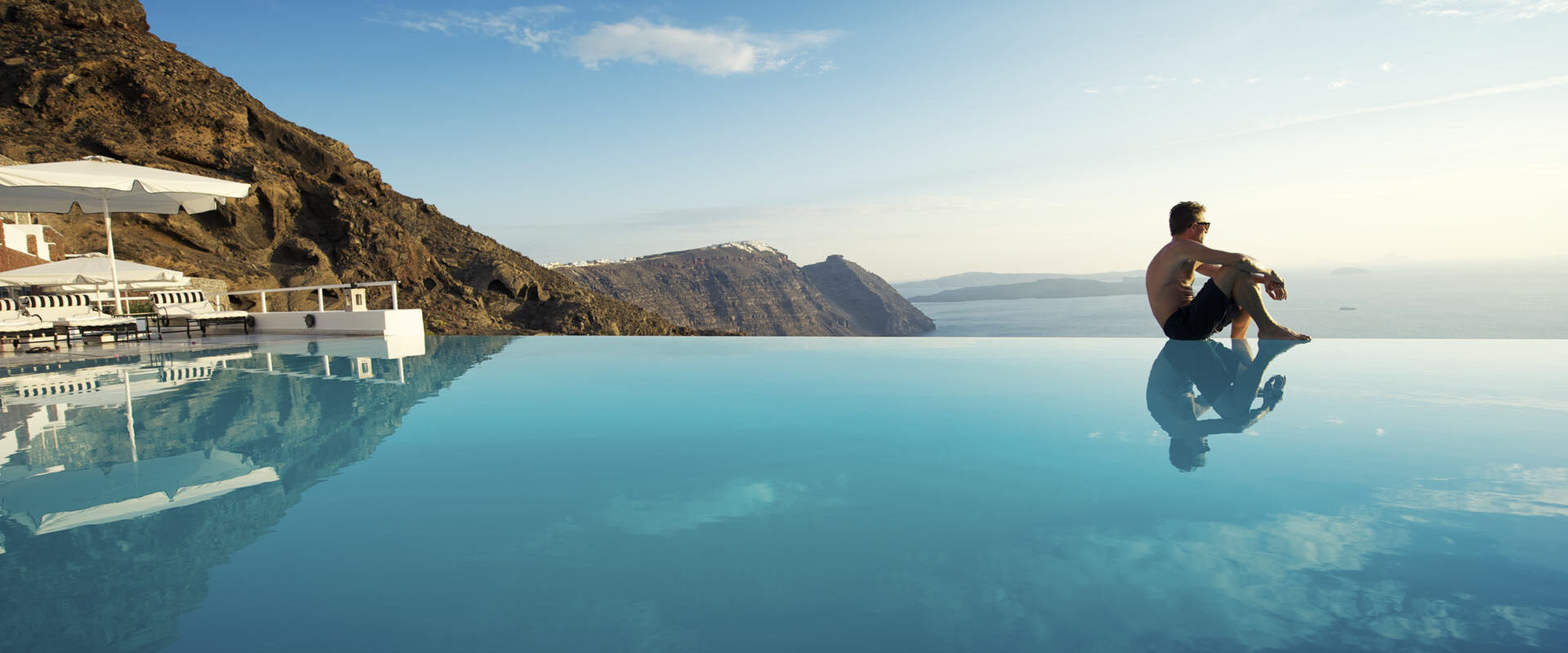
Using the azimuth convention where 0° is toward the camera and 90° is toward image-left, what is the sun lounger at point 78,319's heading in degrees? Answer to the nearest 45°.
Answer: approximately 315°

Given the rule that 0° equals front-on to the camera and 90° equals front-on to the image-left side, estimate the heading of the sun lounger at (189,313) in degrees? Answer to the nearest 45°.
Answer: approximately 315°

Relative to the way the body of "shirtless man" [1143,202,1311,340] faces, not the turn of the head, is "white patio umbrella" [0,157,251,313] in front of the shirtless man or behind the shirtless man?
behind

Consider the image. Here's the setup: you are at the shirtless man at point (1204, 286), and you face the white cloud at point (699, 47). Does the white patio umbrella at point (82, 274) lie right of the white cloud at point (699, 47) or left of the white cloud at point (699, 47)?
left

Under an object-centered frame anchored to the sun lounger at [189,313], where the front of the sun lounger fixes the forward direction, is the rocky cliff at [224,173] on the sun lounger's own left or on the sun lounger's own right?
on the sun lounger's own left

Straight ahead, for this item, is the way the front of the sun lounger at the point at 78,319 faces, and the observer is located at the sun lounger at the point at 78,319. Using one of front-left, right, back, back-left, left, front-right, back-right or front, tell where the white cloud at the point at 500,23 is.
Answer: left

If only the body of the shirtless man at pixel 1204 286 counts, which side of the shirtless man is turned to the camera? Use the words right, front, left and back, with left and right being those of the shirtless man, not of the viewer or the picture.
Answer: right

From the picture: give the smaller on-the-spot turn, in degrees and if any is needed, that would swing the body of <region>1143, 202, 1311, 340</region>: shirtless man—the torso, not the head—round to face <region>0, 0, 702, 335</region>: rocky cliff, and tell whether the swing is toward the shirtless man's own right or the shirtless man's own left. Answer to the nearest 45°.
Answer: approximately 180°
